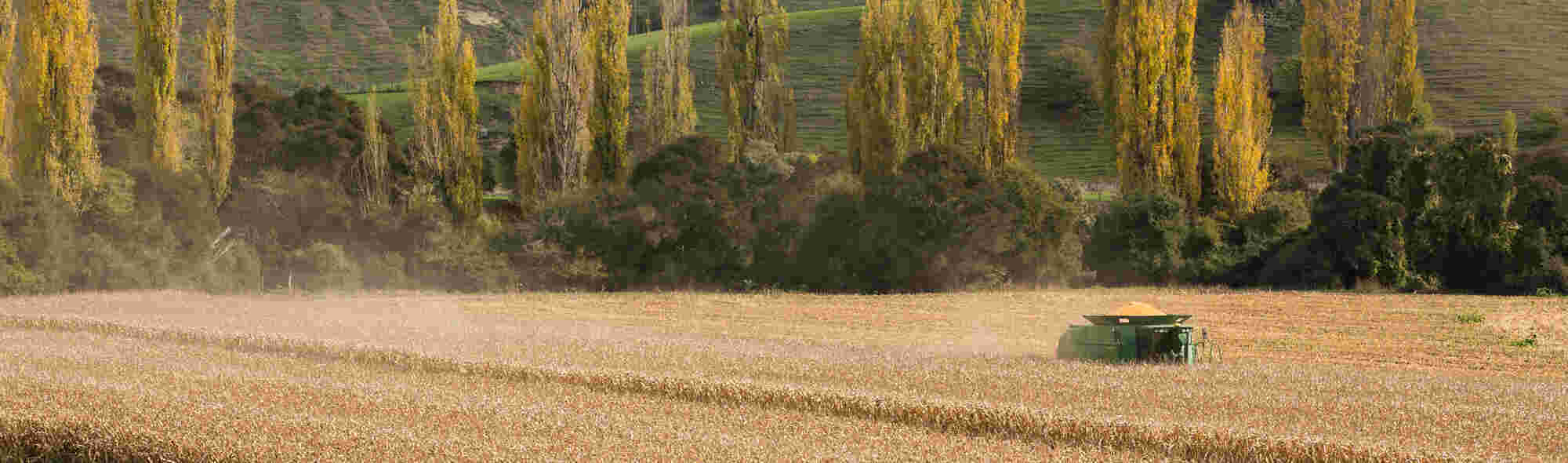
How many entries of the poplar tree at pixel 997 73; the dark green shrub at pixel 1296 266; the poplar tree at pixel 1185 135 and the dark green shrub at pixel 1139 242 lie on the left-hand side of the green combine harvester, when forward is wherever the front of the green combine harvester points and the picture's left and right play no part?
4

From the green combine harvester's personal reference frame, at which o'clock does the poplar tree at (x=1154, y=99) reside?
The poplar tree is roughly at 9 o'clock from the green combine harvester.

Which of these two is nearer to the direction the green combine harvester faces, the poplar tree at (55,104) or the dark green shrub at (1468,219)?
the dark green shrub

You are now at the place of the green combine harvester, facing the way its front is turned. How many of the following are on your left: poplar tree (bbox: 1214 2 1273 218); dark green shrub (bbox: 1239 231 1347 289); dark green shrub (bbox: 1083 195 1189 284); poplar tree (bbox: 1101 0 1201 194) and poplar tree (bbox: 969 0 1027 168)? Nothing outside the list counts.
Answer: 5

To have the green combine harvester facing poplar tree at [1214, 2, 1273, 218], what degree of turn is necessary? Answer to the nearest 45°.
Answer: approximately 90° to its left

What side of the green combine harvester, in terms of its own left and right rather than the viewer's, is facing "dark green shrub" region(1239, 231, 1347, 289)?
left

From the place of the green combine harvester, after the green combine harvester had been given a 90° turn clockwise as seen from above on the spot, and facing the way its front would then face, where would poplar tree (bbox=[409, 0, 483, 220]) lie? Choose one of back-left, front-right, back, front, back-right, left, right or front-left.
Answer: back-right

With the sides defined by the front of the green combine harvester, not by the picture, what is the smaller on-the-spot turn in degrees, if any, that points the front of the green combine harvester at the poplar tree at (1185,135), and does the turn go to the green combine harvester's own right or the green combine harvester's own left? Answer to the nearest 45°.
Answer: approximately 90° to the green combine harvester's own left

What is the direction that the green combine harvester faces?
to the viewer's right

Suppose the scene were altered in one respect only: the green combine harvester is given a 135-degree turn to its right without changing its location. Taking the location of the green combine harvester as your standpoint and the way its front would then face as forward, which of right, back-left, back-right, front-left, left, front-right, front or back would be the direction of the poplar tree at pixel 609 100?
right

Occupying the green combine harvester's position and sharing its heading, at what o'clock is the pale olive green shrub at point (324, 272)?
The pale olive green shrub is roughly at 7 o'clock from the green combine harvester.

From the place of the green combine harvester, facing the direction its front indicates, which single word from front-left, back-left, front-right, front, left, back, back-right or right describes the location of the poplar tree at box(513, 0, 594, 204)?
back-left

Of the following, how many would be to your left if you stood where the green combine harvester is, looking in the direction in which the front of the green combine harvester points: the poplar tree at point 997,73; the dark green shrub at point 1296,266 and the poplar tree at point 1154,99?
3

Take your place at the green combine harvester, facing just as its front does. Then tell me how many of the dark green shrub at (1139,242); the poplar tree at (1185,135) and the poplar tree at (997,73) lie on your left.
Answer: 3
